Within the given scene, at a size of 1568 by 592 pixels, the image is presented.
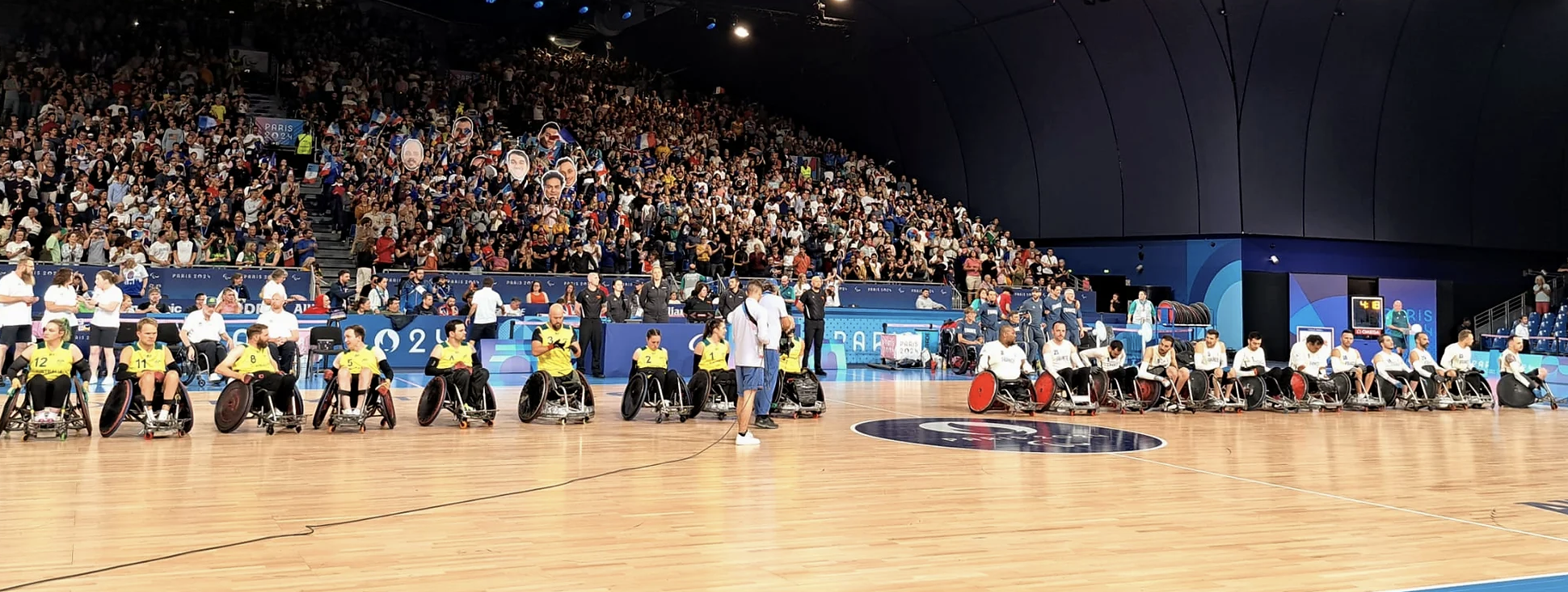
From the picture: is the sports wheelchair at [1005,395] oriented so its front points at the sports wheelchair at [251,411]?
no

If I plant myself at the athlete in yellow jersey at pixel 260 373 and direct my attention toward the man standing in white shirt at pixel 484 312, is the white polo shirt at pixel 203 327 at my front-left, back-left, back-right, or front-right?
front-left

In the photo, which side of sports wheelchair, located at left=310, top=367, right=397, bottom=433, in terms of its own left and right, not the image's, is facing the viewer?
front

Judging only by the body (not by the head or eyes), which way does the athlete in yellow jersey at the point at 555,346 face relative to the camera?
toward the camera

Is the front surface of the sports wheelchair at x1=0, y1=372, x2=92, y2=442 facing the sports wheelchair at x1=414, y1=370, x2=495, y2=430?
no

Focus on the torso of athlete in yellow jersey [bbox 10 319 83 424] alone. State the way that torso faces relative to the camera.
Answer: toward the camera

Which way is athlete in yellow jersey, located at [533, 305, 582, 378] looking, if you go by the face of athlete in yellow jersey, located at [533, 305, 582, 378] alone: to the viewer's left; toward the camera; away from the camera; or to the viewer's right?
toward the camera

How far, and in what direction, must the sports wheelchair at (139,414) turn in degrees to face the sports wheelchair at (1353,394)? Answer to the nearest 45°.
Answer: approximately 45° to its left

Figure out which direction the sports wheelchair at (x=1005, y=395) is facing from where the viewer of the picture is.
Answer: facing the viewer and to the right of the viewer

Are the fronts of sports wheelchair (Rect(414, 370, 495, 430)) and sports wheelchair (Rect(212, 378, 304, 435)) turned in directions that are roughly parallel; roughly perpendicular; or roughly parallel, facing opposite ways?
roughly parallel

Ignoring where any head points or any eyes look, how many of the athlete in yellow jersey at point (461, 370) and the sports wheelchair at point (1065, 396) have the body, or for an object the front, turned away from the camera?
0

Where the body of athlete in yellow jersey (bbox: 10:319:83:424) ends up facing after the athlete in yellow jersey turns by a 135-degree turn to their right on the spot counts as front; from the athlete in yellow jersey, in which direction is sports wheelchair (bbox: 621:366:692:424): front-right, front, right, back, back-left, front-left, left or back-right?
back-right

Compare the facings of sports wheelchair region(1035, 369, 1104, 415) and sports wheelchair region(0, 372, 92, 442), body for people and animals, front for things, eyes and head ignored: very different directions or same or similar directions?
same or similar directions

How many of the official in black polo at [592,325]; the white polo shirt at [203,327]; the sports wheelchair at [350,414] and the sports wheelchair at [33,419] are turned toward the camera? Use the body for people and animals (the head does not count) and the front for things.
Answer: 4

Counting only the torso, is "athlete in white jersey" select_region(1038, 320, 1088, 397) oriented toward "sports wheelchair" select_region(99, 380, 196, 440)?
no

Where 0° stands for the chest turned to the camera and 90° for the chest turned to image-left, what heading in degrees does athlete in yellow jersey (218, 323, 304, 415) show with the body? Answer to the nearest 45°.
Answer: approximately 315°

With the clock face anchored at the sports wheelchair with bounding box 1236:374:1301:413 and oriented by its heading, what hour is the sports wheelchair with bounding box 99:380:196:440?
the sports wheelchair with bounding box 99:380:196:440 is roughly at 3 o'clock from the sports wheelchair with bounding box 1236:374:1301:413.

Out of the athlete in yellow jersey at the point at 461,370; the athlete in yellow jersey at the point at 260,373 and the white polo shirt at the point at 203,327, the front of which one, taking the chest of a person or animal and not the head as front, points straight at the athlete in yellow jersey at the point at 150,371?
the white polo shirt

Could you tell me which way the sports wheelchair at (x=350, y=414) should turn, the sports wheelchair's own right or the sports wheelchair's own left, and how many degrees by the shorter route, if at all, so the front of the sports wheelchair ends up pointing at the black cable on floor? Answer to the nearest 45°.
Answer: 0° — it already faces it

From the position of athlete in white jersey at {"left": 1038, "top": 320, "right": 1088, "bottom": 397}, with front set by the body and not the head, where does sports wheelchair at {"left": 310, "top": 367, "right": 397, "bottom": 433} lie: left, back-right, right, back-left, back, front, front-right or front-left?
right

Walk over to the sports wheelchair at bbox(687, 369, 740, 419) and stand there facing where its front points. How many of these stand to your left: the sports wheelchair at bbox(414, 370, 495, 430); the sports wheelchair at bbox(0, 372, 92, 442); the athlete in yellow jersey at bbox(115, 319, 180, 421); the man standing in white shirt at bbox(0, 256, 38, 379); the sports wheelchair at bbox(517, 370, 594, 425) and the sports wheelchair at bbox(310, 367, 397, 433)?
0
